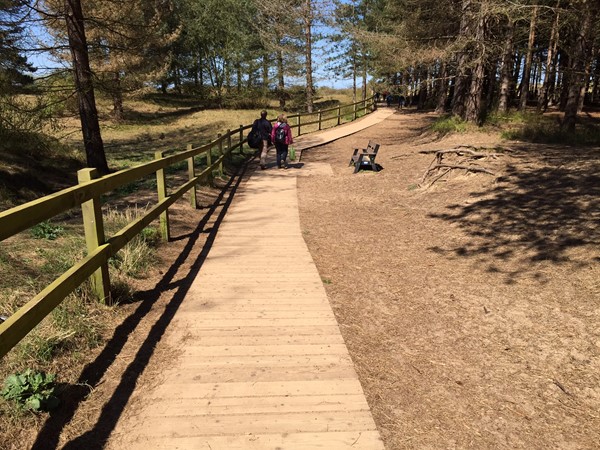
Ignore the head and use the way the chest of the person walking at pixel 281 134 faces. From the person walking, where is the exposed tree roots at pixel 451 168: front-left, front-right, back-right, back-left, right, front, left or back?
back-right

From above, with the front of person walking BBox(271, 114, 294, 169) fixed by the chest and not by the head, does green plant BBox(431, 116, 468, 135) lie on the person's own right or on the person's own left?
on the person's own right

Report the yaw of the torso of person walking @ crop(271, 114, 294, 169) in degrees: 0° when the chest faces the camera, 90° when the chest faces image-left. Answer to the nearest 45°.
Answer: approximately 180°

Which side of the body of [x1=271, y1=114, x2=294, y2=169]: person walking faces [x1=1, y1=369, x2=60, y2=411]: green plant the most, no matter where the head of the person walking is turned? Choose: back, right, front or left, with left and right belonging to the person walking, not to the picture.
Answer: back

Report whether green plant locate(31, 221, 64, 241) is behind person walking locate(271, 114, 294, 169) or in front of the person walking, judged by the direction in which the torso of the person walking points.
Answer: behind
